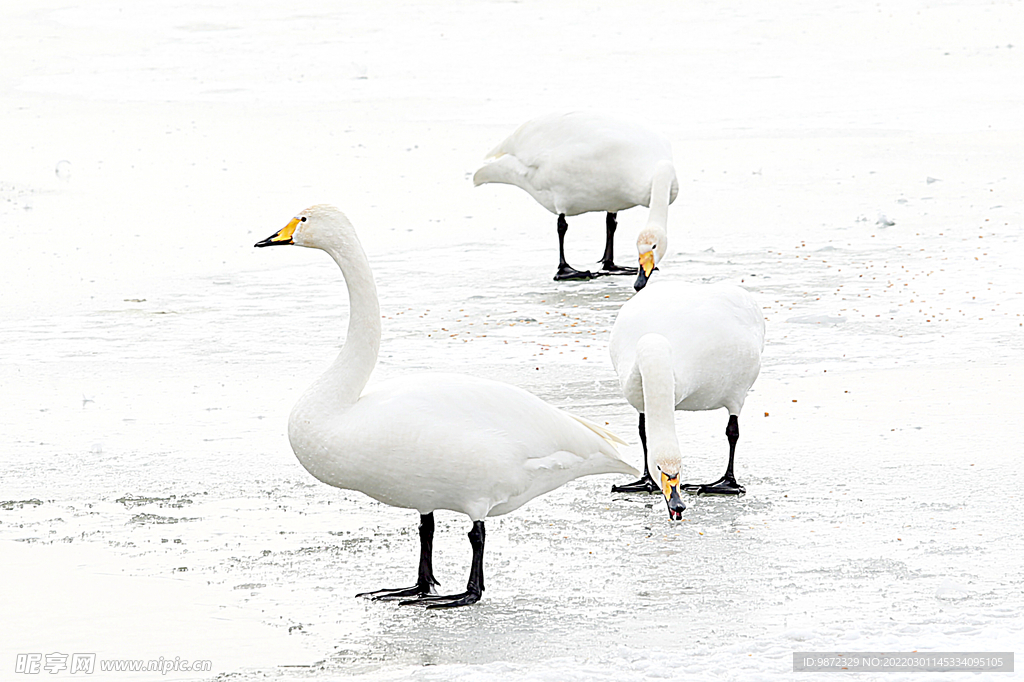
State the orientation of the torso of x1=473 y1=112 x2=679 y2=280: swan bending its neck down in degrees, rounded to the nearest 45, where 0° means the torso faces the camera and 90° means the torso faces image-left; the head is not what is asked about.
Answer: approximately 270°

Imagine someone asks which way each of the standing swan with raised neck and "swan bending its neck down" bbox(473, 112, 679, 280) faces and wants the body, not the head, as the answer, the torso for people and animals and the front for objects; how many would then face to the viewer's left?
1

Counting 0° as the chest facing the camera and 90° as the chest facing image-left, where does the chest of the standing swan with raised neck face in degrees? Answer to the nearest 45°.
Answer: approximately 90°

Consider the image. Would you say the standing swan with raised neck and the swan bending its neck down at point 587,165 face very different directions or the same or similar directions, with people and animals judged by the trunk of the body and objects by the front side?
very different directions

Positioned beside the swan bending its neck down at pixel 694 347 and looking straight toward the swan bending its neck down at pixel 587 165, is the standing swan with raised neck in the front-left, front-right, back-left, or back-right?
back-left

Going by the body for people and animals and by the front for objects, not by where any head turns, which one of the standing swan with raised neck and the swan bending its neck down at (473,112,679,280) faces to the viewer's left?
the standing swan with raised neck

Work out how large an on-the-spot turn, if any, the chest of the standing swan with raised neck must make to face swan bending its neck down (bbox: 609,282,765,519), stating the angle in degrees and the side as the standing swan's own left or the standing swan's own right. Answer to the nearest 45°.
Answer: approximately 135° to the standing swan's own right

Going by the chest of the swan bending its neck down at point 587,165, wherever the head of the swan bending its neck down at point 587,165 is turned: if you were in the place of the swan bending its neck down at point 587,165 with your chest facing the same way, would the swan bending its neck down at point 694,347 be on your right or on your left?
on your right

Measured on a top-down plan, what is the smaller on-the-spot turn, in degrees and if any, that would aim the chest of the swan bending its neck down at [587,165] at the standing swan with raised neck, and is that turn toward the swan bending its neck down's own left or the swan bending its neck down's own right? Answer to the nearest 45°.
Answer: approximately 90° to the swan bending its neck down's own right
